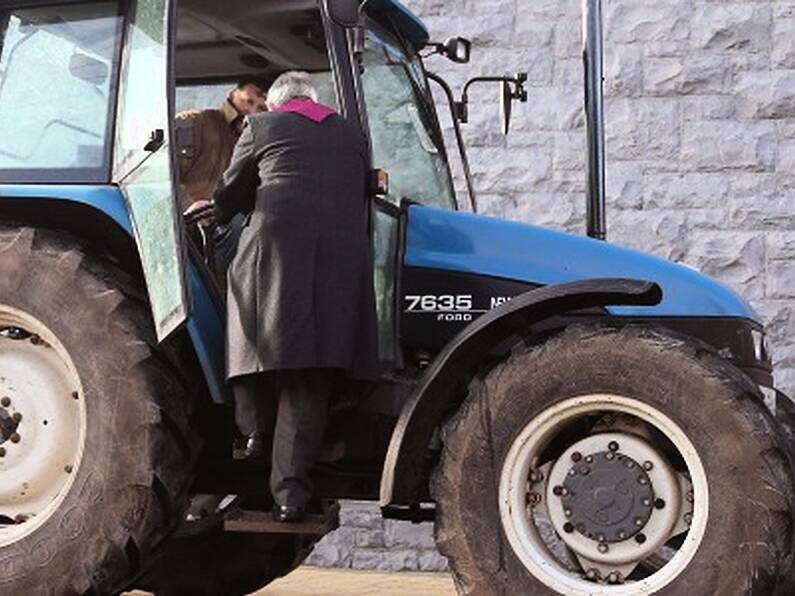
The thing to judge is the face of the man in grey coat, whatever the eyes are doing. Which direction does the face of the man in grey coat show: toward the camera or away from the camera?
away from the camera

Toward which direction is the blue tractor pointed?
to the viewer's right
